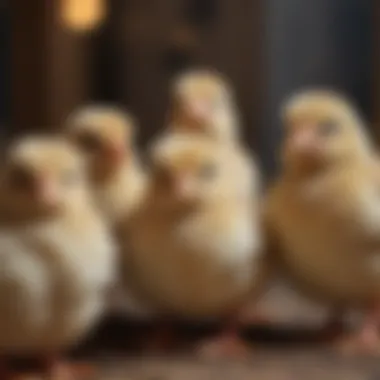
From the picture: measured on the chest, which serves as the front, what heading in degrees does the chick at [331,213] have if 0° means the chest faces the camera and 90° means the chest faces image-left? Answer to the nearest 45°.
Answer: approximately 45°

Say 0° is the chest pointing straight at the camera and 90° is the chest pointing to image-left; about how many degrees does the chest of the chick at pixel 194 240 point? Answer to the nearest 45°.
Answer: approximately 45°
